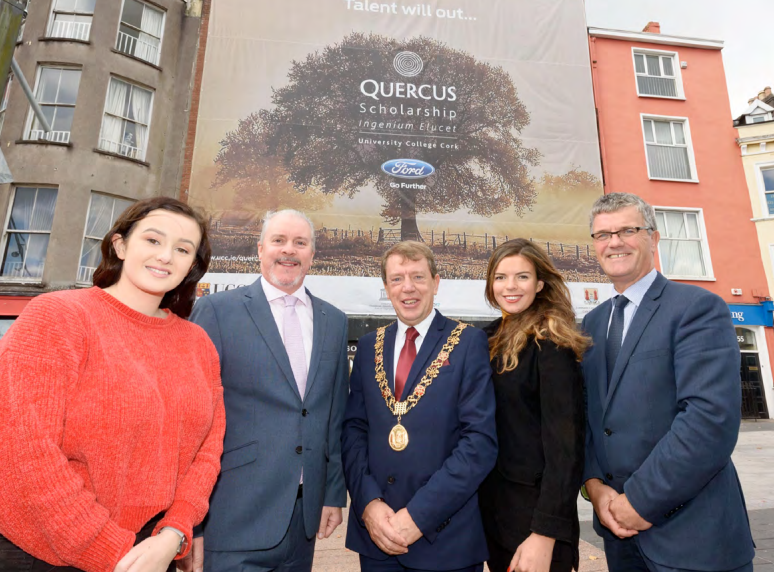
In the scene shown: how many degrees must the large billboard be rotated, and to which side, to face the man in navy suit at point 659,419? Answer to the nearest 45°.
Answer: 0° — it already faces them

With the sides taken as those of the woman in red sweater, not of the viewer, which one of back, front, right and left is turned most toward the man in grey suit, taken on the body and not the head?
left

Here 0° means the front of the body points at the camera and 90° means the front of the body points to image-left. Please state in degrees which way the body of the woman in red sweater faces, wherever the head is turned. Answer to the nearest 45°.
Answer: approximately 315°

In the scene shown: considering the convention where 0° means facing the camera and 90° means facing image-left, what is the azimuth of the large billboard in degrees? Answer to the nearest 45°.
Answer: approximately 0°

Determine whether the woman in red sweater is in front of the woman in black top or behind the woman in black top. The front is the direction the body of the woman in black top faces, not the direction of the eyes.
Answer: in front

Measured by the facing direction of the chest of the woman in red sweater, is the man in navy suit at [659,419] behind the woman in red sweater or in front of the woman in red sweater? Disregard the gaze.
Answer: in front

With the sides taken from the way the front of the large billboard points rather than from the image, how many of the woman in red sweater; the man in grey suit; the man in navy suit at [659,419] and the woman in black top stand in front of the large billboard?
4

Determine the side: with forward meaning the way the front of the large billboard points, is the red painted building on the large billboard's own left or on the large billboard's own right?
on the large billboard's own left

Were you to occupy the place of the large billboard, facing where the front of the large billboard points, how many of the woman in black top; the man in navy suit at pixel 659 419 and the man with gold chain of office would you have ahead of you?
3

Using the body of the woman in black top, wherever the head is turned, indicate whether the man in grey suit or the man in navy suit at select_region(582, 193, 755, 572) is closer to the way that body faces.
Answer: the man in grey suit

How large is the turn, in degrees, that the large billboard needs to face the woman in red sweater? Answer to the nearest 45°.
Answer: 0° — it already faces them

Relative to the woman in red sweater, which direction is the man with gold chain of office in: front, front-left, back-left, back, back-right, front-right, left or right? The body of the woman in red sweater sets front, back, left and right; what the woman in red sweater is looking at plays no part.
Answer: front-left
